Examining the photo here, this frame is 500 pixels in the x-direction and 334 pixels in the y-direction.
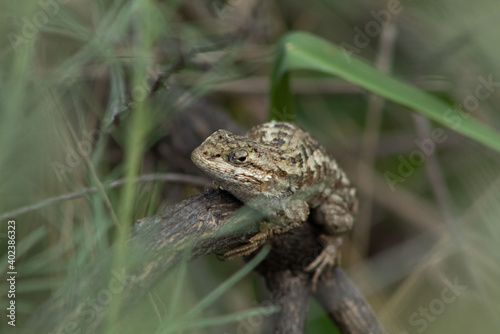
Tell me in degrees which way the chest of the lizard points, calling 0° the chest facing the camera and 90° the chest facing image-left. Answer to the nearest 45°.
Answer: approximately 45°
